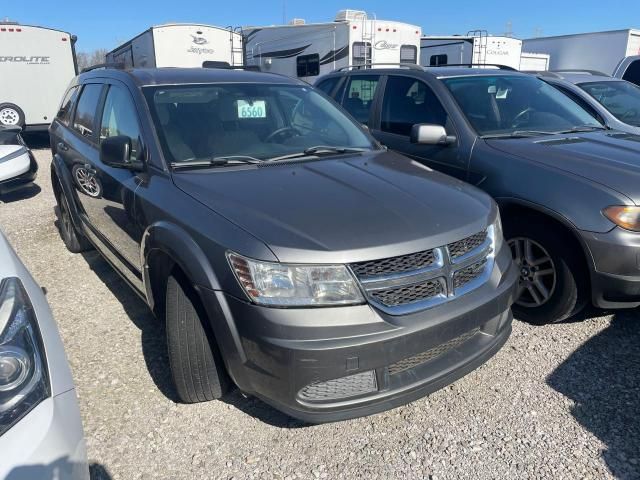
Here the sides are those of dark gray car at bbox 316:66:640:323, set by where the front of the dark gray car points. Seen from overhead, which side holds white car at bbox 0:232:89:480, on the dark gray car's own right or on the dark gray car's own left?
on the dark gray car's own right

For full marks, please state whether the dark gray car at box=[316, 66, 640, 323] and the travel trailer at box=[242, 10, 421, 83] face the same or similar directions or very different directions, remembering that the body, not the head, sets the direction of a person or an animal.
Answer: very different directions

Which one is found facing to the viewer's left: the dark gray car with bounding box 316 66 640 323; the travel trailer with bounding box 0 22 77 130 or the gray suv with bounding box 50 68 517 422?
the travel trailer

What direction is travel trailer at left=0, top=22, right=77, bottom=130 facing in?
to the viewer's left

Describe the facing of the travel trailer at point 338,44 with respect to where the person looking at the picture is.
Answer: facing away from the viewer and to the left of the viewer

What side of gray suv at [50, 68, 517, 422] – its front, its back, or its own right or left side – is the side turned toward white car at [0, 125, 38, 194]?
back

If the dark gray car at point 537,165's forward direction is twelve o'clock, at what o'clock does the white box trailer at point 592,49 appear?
The white box trailer is roughly at 8 o'clock from the dark gray car.

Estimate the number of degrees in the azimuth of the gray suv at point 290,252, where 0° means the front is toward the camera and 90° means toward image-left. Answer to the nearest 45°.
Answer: approximately 315°
